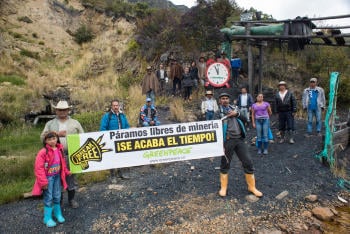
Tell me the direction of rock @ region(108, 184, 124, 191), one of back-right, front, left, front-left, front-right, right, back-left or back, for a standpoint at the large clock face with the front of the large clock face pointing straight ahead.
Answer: front-right

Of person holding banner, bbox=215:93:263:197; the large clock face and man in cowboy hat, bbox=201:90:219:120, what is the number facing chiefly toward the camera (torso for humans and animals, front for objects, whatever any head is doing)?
3

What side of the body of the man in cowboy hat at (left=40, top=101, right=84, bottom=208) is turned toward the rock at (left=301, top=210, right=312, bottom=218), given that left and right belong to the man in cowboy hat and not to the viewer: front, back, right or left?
left

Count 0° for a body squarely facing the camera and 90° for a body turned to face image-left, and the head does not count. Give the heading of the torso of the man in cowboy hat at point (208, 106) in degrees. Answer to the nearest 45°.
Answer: approximately 0°

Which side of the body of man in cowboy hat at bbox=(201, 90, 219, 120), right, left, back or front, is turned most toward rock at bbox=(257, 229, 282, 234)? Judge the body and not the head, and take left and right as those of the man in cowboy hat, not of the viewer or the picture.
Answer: front

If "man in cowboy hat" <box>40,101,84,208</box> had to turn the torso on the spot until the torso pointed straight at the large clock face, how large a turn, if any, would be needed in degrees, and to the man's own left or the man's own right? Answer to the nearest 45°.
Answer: approximately 135° to the man's own left

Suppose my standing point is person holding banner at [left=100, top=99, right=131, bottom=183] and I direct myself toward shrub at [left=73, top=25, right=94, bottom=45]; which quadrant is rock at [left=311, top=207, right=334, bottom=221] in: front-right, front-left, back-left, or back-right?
back-right

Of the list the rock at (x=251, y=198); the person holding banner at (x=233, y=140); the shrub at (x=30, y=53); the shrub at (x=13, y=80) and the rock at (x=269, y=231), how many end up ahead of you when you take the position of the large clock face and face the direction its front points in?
3

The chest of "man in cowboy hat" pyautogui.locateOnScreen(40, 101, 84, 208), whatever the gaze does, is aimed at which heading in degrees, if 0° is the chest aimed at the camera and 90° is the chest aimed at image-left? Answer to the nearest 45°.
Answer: approximately 0°

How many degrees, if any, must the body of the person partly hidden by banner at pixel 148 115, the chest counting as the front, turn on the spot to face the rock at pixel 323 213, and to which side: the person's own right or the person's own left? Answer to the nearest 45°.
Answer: approximately 45° to the person's own left

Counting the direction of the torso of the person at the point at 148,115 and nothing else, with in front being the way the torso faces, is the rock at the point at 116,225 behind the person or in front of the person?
in front

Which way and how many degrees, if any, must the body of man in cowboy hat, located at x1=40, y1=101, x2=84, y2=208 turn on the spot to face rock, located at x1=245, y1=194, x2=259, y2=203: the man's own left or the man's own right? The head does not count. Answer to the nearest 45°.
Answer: approximately 90° to the man's own left
